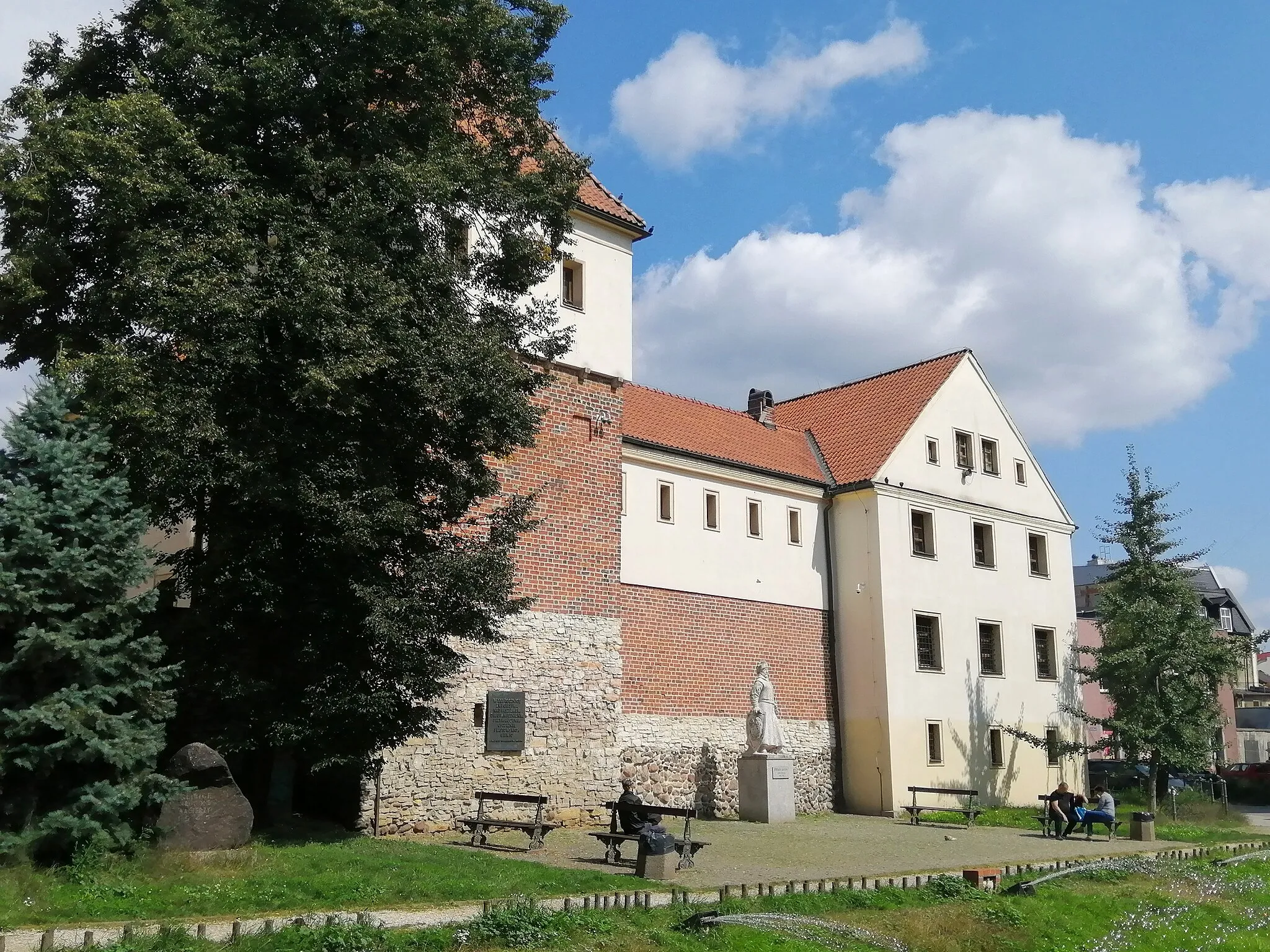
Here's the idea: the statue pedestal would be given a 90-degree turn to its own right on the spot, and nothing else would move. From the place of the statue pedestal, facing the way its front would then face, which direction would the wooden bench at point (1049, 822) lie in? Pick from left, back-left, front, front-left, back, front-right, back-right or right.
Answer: back-left

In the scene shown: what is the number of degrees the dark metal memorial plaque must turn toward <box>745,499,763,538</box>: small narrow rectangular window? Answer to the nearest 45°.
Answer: approximately 135° to its left

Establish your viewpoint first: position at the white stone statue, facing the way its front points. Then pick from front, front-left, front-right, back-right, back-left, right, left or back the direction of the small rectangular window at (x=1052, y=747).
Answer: left

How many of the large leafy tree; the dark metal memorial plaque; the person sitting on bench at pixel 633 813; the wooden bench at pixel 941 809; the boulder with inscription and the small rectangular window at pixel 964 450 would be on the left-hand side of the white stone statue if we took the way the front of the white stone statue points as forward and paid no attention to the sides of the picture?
2

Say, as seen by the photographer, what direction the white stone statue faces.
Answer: facing the viewer and to the right of the viewer

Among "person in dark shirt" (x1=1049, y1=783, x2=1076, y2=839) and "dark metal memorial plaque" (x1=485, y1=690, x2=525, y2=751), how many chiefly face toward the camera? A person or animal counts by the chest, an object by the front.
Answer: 2

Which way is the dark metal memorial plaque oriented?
toward the camera

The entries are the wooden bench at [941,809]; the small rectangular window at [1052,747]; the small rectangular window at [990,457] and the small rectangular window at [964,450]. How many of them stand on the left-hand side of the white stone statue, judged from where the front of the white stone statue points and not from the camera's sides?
4

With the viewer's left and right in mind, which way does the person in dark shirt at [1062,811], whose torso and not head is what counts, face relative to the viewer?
facing the viewer

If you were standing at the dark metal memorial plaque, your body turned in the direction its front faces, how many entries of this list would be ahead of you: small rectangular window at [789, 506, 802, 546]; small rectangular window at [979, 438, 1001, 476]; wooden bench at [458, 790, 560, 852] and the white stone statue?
1

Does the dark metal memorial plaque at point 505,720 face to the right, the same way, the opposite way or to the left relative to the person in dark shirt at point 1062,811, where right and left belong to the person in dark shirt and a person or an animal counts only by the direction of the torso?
the same way

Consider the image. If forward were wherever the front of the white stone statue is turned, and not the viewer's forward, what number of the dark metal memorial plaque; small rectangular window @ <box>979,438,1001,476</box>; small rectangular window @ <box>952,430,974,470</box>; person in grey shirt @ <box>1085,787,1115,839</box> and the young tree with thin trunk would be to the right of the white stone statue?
1

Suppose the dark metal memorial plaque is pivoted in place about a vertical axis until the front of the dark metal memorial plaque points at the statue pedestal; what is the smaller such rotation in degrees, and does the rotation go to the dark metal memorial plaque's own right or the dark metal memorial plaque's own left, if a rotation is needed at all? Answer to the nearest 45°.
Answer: approximately 135° to the dark metal memorial plaque's own left

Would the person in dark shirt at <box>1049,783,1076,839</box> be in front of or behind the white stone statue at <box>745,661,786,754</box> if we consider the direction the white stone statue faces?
in front
